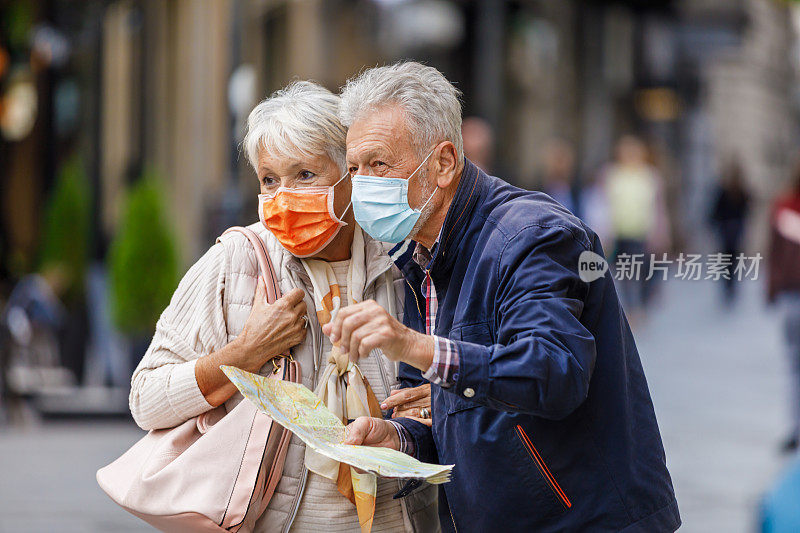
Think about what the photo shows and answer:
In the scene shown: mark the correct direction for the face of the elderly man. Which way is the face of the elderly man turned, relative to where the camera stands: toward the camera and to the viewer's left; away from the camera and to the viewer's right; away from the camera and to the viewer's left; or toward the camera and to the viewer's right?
toward the camera and to the viewer's left

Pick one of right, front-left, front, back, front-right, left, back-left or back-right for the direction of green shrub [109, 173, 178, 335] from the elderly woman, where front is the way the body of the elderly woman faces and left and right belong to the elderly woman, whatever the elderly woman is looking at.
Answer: back

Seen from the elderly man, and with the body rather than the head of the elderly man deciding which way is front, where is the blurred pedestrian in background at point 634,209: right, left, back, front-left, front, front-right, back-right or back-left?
back-right

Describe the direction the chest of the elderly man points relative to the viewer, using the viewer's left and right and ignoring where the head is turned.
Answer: facing the viewer and to the left of the viewer

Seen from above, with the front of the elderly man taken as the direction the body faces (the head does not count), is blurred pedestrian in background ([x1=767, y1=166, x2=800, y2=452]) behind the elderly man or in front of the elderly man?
behind

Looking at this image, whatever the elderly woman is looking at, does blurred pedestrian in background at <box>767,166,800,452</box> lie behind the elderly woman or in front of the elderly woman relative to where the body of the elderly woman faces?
behind

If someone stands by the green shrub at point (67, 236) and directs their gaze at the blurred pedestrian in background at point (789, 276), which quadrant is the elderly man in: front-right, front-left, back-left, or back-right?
front-right

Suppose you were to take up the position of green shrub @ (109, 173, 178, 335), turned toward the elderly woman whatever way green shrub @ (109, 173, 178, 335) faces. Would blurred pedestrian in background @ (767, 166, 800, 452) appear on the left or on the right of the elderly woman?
left

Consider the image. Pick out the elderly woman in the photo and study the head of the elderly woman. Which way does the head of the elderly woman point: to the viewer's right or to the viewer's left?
to the viewer's left

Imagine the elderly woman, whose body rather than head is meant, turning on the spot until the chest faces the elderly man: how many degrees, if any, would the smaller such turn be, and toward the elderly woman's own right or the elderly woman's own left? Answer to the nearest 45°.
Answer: approximately 45° to the elderly woman's own left
